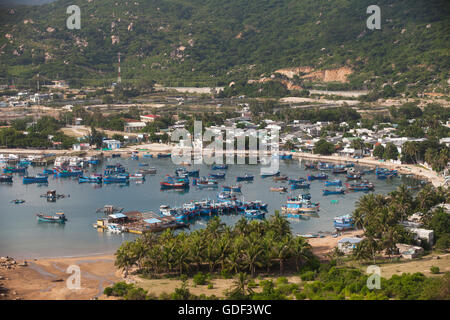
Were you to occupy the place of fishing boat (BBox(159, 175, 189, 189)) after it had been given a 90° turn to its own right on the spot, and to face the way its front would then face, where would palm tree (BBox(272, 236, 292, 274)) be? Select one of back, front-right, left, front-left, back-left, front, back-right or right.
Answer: back

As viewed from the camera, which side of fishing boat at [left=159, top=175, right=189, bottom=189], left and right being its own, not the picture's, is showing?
left

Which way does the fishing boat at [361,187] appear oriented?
to the viewer's left

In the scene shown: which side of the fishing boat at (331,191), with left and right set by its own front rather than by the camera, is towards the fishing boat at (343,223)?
left

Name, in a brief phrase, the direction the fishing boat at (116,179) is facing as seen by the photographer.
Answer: facing to the left of the viewer

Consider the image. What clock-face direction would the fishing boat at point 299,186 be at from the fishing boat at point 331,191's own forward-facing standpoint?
the fishing boat at point 299,186 is roughly at 1 o'clock from the fishing boat at point 331,191.

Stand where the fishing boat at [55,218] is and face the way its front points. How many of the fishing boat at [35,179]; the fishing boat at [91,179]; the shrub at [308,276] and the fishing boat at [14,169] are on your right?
3
